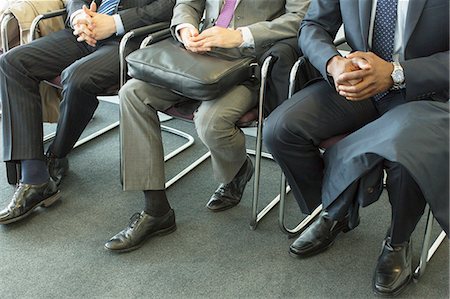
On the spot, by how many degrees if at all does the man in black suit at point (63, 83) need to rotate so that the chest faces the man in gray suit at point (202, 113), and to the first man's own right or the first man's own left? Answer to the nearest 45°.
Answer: approximately 90° to the first man's own left

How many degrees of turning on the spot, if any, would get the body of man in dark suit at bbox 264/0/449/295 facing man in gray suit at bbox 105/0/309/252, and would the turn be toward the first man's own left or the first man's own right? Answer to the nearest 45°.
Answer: approximately 45° to the first man's own right

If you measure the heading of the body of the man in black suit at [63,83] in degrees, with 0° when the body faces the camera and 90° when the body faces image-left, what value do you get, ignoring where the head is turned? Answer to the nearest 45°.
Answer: approximately 45°

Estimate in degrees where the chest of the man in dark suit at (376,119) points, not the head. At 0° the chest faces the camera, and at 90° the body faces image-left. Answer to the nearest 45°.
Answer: approximately 45°

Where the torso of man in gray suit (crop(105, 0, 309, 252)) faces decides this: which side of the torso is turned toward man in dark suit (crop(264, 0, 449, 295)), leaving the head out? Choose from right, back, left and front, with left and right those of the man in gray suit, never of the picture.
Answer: left

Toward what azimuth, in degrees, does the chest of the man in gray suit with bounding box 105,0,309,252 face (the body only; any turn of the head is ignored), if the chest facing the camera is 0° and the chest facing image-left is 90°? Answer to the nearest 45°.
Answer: approximately 45°
